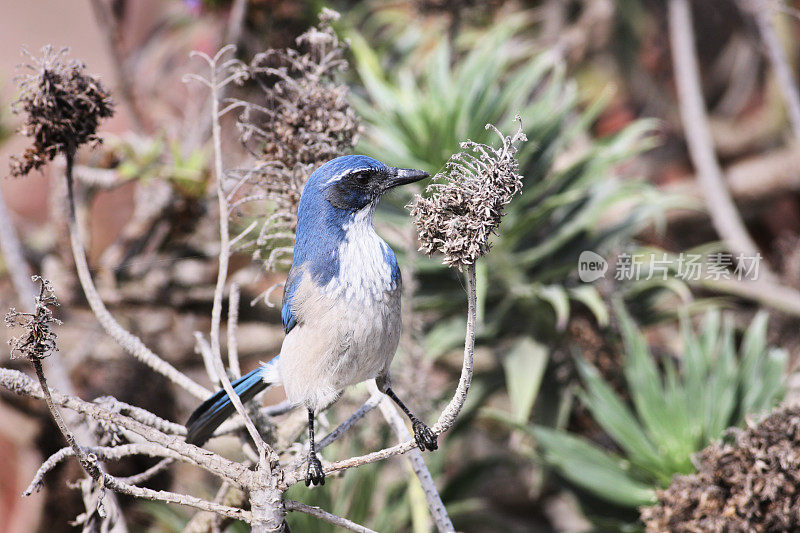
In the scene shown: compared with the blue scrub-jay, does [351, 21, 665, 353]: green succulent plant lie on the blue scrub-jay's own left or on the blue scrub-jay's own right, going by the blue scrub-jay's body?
on the blue scrub-jay's own left

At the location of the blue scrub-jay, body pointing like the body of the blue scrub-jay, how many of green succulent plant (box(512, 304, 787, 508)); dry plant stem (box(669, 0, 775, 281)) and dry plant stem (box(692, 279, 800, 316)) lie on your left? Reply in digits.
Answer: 3

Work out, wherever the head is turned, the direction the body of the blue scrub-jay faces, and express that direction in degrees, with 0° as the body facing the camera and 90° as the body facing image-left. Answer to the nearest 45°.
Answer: approximately 315°
